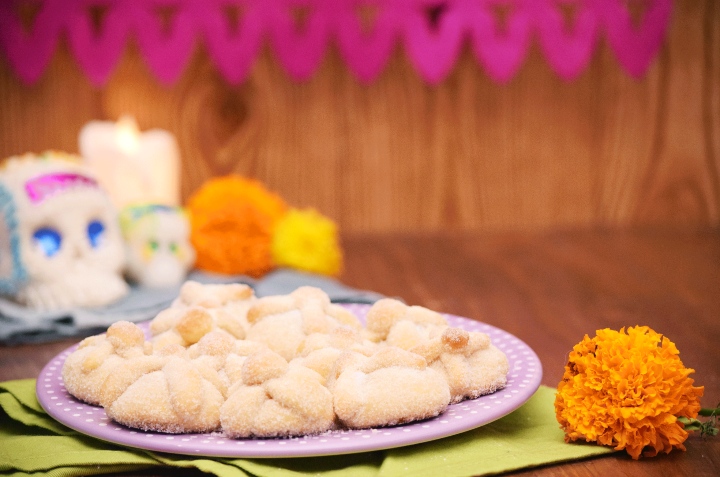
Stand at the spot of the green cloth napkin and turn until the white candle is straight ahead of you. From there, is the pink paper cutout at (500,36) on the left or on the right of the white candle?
right

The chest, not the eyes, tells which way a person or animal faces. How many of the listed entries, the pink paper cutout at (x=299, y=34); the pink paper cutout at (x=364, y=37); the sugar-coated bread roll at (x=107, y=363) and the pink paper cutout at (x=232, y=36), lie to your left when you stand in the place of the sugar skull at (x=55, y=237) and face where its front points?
3

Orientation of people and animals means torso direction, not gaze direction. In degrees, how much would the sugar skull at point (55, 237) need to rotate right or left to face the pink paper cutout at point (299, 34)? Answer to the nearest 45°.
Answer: approximately 90° to its left

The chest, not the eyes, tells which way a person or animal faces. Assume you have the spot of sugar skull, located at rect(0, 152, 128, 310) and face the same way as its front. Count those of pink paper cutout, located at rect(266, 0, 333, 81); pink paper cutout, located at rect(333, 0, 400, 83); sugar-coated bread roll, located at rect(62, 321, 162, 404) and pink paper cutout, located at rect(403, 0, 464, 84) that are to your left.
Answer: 3

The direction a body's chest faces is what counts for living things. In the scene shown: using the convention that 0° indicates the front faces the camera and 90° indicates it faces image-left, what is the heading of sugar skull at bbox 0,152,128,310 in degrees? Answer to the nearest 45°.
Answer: approximately 315°

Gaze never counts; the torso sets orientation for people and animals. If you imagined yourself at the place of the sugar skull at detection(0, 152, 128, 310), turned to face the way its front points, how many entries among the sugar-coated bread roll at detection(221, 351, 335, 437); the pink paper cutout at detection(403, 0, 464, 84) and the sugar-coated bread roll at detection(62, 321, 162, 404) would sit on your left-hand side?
1

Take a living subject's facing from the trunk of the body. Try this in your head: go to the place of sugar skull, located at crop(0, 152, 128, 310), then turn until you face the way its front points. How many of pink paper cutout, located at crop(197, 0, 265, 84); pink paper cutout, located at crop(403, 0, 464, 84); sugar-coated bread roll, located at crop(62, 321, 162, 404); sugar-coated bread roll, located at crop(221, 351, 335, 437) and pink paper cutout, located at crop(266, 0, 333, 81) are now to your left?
3

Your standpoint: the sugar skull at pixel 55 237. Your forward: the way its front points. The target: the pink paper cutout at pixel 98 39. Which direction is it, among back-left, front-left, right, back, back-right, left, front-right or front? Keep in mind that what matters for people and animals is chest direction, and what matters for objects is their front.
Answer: back-left

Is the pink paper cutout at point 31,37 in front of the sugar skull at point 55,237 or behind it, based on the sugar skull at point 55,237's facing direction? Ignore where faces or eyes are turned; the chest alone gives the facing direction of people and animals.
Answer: behind

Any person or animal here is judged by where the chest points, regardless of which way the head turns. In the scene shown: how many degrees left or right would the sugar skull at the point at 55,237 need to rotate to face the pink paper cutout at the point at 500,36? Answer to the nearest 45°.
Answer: approximately 90° to its left

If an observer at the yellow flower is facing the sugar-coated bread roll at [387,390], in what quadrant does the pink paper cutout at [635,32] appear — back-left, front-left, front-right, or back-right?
back-left

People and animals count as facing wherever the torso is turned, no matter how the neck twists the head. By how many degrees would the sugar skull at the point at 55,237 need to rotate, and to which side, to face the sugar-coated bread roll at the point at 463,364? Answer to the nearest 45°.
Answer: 0° — it already faces it

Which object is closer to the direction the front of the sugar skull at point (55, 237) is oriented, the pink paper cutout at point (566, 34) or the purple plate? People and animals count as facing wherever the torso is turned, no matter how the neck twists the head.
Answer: the purple plate
